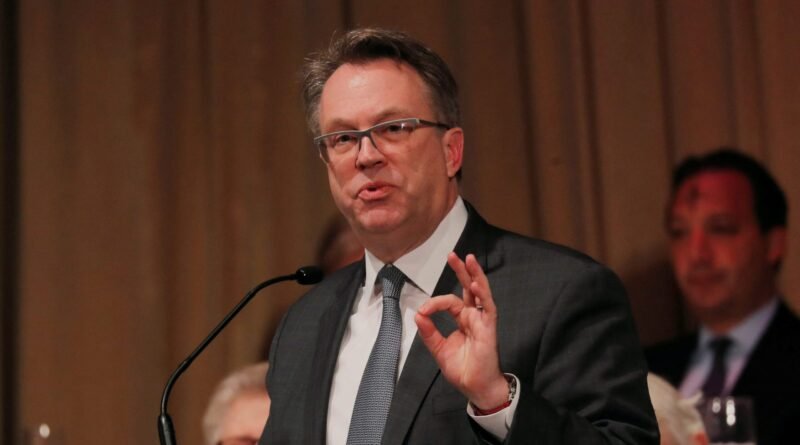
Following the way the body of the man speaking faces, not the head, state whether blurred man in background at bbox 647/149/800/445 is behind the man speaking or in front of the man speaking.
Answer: behind

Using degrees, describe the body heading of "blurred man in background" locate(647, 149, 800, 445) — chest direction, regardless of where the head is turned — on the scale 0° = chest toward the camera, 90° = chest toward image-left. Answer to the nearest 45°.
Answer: approximately 45°

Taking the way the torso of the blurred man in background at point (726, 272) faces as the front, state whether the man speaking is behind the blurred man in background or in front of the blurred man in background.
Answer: in front

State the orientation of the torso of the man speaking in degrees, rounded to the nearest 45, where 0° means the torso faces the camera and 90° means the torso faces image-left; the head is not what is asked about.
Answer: approximately 45°

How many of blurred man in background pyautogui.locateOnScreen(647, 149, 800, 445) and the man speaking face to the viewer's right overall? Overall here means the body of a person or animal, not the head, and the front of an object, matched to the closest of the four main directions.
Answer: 0

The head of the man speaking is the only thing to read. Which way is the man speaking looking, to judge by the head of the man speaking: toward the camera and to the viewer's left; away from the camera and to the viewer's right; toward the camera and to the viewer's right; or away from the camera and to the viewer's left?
toward the camera and to the viewer's left

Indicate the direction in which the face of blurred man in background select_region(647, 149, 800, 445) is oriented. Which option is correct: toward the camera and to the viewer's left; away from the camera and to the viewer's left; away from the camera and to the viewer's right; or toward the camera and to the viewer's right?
toward the camera and to the viewer's left
